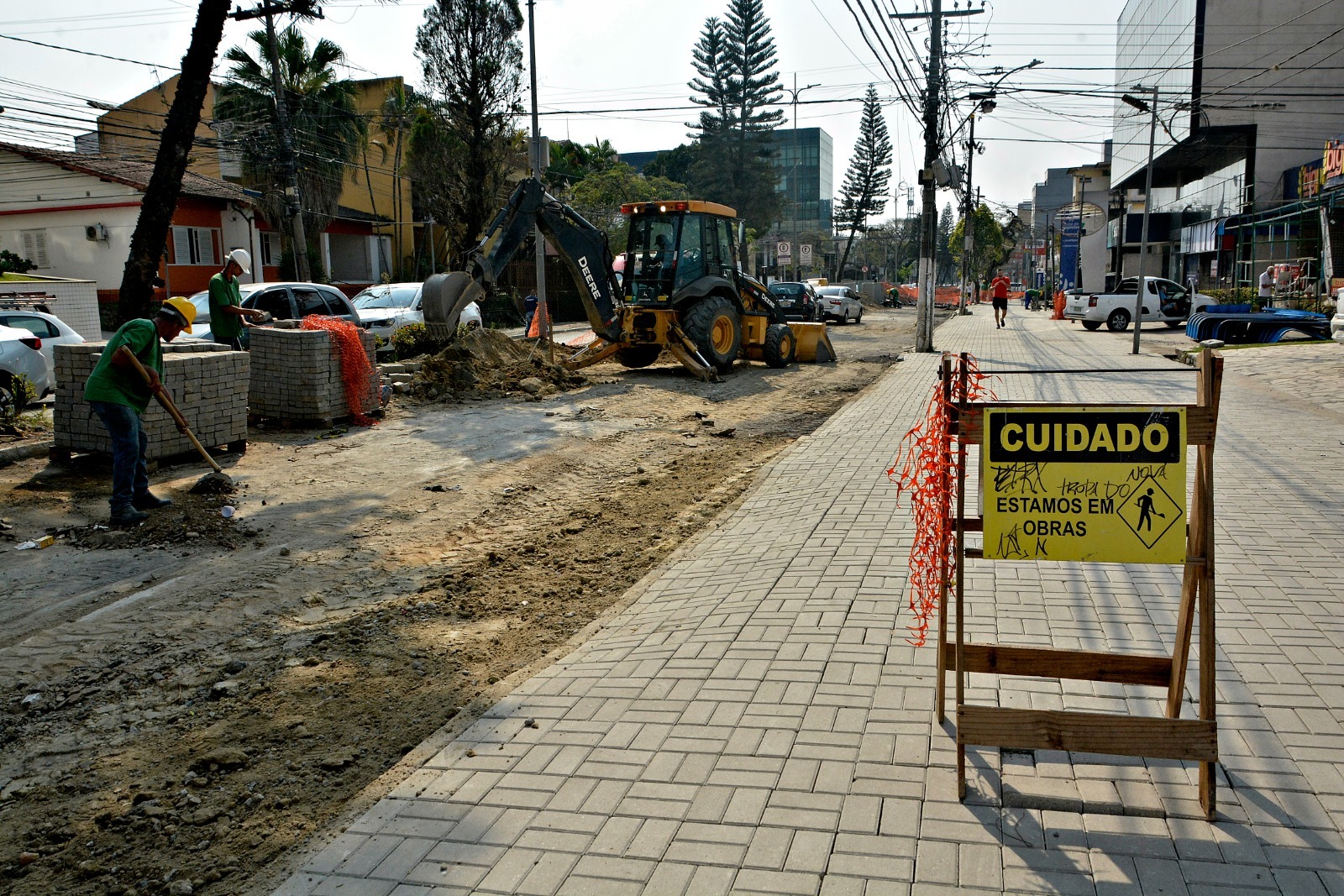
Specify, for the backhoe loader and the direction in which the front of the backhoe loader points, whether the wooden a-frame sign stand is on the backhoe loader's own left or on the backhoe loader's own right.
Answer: on the backhoe loader's own right

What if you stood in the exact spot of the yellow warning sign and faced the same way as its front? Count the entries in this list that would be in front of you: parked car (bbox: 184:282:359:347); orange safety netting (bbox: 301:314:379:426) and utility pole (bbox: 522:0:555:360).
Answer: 0

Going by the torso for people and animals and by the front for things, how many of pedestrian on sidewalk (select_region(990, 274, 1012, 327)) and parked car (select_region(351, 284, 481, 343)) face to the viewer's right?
0

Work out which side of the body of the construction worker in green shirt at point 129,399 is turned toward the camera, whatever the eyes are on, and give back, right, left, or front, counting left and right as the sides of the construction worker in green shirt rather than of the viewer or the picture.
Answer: right

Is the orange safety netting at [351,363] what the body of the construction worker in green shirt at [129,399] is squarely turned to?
no

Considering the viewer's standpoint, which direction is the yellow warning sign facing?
facing the viewer

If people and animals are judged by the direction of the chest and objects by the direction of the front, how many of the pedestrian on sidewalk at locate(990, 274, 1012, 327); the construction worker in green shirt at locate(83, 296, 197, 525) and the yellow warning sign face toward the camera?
2

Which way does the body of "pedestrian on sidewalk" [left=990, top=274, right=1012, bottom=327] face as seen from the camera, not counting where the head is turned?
toward the camera

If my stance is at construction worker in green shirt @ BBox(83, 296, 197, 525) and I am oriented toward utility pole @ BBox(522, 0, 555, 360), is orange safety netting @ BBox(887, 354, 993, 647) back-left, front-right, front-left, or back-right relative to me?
back-right

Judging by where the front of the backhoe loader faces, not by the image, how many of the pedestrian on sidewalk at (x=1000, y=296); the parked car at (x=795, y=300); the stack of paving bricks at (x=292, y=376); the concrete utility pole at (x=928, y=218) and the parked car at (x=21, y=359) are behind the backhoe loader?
2

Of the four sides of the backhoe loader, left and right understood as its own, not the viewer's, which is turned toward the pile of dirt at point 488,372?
back

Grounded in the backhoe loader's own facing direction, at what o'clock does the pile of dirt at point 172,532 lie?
The pile of dirt is roughly at 5 o'clock from the backhoe loader.

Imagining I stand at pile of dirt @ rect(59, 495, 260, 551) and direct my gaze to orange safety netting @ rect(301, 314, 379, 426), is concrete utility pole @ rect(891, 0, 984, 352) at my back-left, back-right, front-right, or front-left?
front-right

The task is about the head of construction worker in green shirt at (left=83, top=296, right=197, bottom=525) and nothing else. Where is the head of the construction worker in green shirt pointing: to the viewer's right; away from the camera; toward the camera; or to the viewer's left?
to the viewer's right

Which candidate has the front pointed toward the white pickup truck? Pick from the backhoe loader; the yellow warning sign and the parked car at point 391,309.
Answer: the backhoe loader

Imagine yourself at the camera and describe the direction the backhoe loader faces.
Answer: facing away from the viewer and to the right of the viewer

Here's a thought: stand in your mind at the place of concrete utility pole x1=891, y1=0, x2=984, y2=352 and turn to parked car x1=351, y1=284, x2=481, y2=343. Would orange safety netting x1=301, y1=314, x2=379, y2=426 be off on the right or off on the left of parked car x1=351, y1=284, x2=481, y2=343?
left
